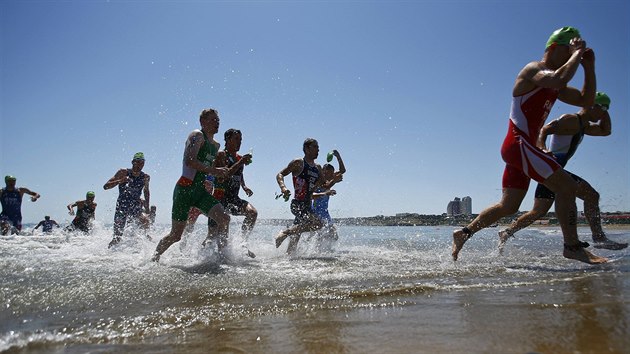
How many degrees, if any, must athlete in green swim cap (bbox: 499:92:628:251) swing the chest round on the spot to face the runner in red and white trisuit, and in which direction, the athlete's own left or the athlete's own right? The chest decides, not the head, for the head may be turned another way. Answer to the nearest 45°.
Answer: approximately 90° to the athlete's own right

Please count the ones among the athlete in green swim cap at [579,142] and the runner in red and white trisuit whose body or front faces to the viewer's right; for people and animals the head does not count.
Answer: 2

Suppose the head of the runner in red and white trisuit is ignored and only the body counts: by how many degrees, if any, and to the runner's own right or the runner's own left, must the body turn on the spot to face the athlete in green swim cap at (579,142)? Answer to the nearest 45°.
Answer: approximately 90° to the runner's own left

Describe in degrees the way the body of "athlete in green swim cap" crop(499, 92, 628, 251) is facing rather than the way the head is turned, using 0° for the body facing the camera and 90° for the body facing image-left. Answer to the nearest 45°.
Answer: approximately 270°

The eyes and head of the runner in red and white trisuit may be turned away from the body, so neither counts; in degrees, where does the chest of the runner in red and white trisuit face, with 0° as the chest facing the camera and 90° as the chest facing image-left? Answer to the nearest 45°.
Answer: approximately 270°

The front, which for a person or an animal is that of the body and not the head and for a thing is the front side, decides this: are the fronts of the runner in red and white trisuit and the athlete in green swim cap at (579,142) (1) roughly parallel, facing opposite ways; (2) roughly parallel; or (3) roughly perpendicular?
roughly parallel
